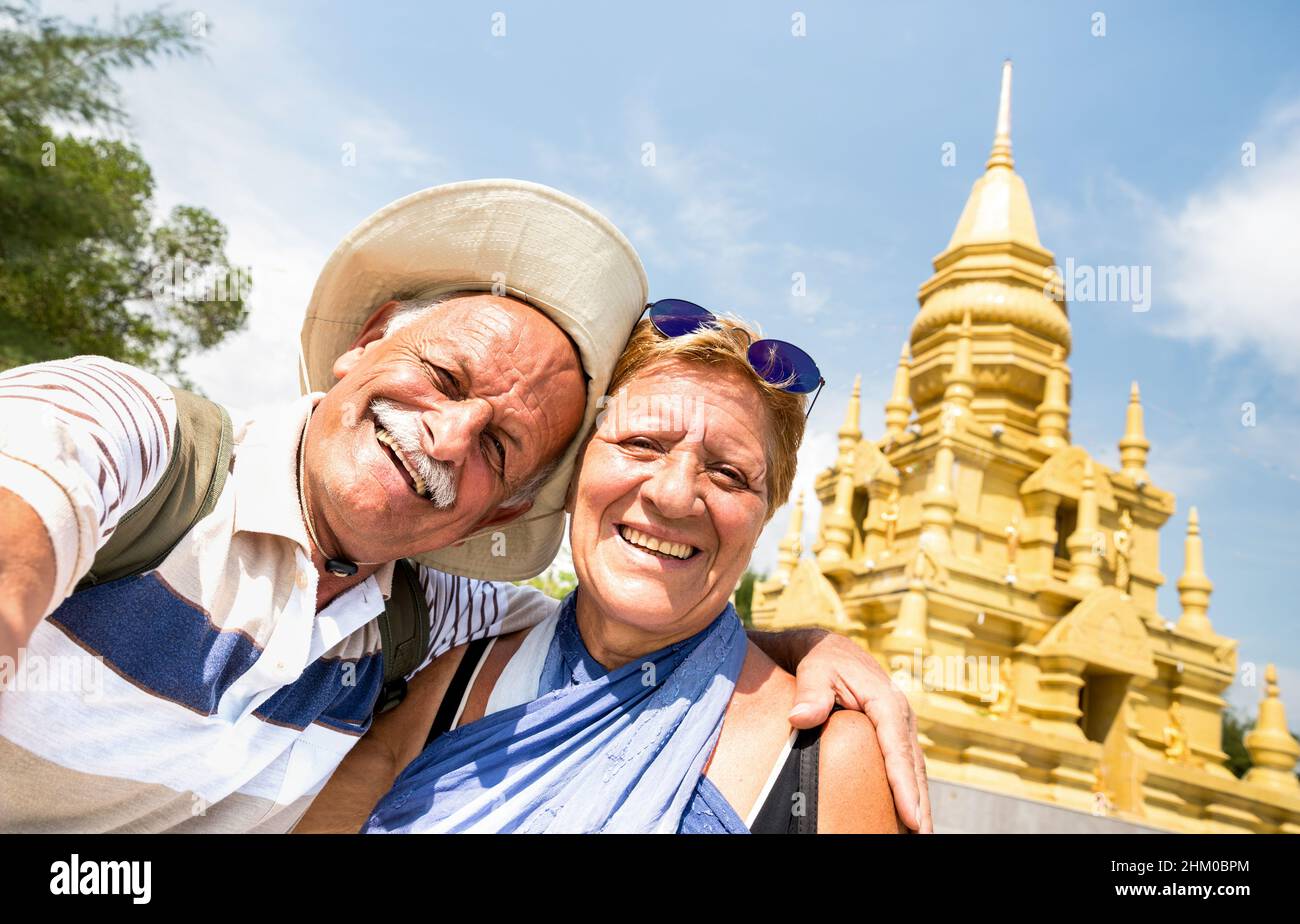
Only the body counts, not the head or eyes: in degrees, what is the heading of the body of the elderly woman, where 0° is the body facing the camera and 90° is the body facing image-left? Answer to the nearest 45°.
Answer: approximately 0°

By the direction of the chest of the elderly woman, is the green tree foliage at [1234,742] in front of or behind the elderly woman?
behind
